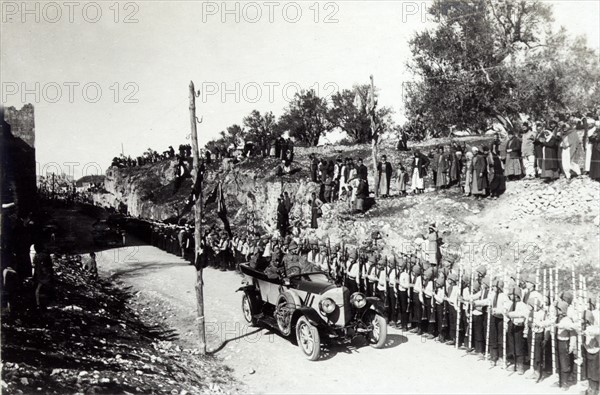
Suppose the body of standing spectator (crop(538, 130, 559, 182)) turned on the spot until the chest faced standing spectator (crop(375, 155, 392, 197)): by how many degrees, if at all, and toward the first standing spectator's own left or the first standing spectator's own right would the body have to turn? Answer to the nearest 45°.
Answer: approximately 90° to the first standing spectator's own right

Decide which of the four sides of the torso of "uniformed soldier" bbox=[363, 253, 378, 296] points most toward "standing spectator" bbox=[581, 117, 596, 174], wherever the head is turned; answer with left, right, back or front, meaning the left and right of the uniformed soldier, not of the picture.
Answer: back

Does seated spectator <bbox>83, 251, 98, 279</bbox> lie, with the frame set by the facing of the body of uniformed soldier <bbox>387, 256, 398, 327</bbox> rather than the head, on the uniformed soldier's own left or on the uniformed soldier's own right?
on the uniformed soldier's own right

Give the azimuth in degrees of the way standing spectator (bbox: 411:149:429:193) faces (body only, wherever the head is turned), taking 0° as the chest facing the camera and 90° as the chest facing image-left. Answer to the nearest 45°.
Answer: approximately 45°

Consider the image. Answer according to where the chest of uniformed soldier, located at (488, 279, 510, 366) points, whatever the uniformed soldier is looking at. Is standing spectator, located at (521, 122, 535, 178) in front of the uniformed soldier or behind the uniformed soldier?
behind

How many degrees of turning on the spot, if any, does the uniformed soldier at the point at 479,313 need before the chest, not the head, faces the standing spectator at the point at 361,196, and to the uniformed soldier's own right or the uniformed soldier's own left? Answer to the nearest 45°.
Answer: approximately 90° to the uniformed soldier's own right

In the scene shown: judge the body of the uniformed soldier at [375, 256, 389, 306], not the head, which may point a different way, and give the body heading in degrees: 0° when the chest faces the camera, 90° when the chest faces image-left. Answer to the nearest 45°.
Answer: approximately 45°

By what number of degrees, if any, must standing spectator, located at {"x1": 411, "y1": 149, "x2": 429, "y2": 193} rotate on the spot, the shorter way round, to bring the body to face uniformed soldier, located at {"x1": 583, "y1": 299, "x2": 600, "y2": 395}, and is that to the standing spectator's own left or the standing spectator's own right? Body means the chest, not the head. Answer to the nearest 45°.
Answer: approximately 45° to the standing spectator's own left

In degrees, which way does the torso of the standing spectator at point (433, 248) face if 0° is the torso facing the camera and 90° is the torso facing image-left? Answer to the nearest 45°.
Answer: approximately 45°

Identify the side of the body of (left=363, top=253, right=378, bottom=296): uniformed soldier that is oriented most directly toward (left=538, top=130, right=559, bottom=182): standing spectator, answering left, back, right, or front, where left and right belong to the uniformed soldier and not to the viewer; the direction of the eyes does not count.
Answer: back

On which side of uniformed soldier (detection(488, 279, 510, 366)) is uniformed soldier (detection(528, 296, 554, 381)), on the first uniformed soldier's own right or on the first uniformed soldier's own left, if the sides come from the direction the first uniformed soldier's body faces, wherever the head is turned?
on the first uniformed soldier's own left

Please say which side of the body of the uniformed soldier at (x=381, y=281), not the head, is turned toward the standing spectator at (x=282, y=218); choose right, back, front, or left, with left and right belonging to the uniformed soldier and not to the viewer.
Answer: right

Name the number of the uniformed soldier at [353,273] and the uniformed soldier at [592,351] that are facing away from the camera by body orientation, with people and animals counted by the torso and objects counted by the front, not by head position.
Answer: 0

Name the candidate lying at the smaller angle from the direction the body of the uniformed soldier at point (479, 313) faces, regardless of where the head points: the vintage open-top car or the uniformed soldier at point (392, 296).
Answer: the vintage open-top car
